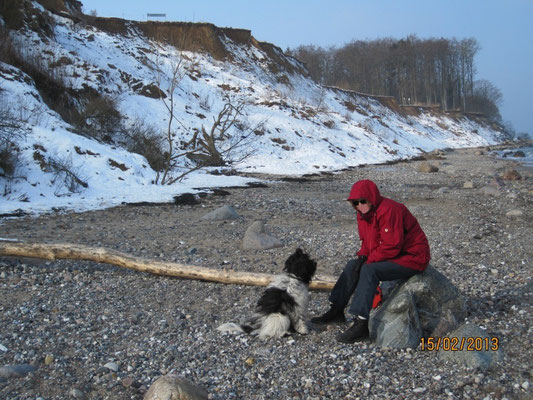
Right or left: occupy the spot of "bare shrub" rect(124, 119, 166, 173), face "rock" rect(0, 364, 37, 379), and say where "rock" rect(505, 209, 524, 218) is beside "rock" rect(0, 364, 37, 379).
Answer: left

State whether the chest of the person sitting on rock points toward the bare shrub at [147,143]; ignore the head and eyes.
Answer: no

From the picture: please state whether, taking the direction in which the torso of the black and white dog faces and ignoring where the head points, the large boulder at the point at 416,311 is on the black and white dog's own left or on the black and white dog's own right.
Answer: on the black and white dog's own right

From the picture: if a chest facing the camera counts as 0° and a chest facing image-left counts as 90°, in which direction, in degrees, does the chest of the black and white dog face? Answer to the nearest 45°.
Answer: approximately 225°

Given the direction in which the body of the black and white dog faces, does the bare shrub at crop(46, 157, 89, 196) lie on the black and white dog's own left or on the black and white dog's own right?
on the black and white dog's own left

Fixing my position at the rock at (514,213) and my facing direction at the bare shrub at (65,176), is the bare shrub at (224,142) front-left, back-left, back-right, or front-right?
front-right

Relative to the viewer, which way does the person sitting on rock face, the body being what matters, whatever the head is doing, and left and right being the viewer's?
facing the viewer and to the left of the viewer

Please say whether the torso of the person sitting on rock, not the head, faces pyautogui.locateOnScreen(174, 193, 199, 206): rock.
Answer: no

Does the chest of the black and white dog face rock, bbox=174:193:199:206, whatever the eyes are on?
no

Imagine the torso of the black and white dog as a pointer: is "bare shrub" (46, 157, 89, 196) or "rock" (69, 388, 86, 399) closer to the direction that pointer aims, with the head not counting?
the bare shrub

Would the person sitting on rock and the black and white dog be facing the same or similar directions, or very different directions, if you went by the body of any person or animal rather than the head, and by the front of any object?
very different directions

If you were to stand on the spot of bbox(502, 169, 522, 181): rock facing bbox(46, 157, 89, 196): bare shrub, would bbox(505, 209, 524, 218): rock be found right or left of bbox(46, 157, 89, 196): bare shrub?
left

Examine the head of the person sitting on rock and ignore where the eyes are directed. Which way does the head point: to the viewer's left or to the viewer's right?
to the viewer's left
